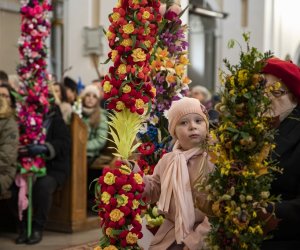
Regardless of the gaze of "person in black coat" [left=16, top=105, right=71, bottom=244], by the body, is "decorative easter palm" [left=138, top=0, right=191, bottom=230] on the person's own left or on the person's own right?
on the person's own left

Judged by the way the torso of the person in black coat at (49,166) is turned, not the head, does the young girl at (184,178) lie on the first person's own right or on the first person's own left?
on the first person's own left

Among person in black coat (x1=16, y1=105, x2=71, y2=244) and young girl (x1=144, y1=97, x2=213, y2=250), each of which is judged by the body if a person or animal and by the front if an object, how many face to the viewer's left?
1

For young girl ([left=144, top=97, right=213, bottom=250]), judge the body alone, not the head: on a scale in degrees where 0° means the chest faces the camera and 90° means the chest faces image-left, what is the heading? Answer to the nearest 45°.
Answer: approximately 0°
